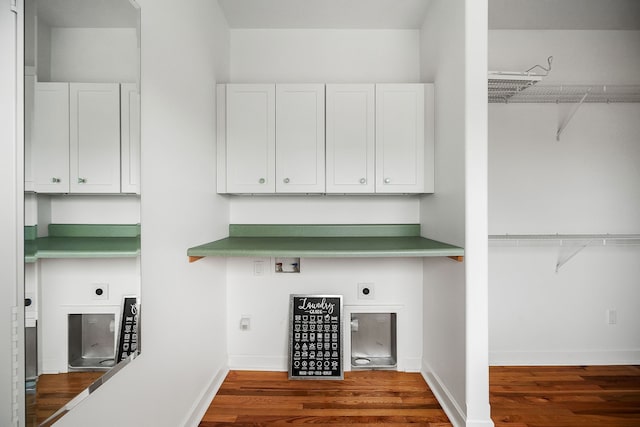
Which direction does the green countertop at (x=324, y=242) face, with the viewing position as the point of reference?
facing the viewer

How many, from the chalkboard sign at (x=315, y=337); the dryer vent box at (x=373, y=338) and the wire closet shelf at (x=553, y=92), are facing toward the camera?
3

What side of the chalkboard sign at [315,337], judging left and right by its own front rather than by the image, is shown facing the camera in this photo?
front

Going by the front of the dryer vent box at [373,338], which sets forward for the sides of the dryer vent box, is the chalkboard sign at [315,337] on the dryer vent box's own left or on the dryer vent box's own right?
on the dryer vent box's own right

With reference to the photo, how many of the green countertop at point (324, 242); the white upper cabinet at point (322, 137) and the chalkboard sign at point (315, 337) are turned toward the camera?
3

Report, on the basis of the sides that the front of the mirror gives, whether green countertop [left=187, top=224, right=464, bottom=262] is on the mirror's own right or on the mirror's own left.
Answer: on the mirror's own left

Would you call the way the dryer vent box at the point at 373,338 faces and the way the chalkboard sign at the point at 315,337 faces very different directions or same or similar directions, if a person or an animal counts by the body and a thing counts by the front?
same or similar directions

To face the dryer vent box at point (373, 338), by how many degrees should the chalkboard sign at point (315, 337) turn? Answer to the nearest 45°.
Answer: approximately 90° to its left

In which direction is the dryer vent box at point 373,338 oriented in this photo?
toward the camera

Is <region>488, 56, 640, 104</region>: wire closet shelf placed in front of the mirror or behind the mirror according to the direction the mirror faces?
in front

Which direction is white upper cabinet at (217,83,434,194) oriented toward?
toward the camera
